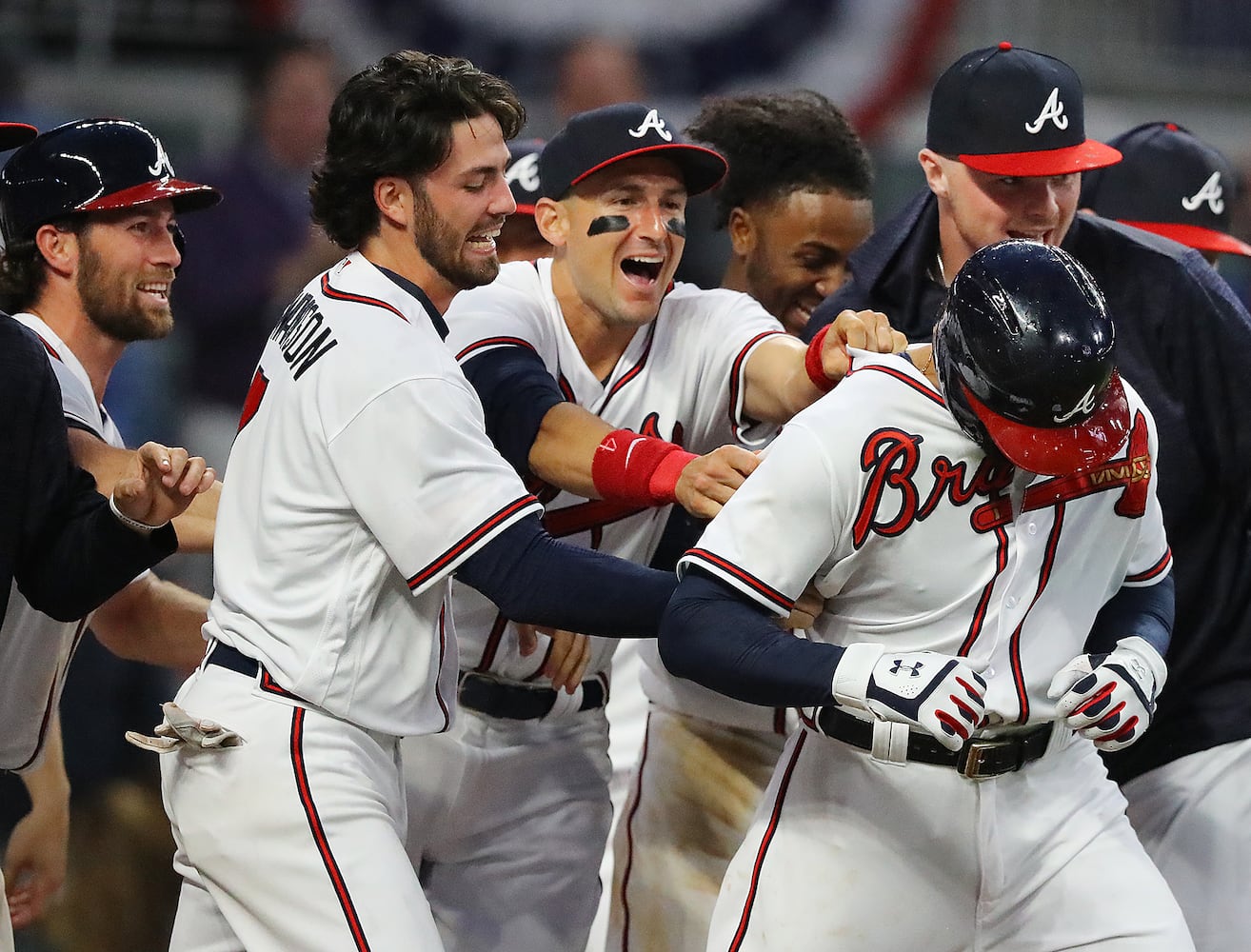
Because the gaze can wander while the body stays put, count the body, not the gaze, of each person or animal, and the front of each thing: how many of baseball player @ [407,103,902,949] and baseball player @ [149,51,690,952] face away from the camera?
0

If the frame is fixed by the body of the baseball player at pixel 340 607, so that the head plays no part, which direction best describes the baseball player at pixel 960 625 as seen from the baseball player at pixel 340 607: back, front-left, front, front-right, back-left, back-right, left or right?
front

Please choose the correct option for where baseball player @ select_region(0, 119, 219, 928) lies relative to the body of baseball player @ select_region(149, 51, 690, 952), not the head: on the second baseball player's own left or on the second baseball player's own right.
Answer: on the second baseball player's own left

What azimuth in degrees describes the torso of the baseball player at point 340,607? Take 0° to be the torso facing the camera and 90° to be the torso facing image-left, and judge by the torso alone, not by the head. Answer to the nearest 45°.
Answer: approximately 270°

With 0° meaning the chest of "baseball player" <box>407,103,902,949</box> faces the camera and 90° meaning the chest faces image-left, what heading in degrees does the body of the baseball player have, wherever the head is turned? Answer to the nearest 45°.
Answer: approximately 315°

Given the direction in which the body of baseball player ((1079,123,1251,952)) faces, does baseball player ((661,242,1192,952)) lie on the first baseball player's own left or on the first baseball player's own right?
on the first baseball player's own right

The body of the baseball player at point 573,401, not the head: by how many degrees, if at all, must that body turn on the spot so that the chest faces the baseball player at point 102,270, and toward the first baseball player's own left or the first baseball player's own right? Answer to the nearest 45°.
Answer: approximately 135° to the first baseball player's own right

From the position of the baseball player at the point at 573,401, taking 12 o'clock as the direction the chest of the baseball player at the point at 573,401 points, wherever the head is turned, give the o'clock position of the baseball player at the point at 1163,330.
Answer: the baseball player at the point at 1163,330 is roughly at 10 o'clock from the baseball player at the point at 573,401.

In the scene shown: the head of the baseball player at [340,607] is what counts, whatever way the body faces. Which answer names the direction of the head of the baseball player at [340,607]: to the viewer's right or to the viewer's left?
to the viewer's right

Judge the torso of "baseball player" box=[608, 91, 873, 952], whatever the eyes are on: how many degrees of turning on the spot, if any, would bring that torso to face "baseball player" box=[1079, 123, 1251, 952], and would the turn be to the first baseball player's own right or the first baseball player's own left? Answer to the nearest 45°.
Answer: approximately 45° to the first baseball player's own left

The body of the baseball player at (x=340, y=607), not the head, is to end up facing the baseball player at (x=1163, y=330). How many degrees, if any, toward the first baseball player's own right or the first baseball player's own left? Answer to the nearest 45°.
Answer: approximately 45° to the first baseball player's own left

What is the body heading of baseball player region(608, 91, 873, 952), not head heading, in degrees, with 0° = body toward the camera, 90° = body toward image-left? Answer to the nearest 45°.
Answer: approximately 315°
